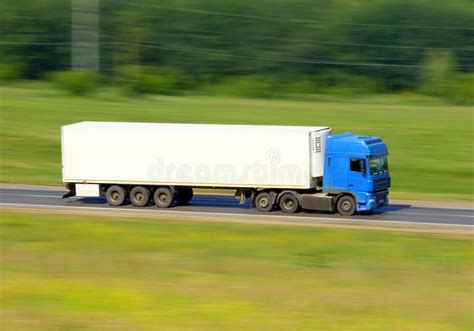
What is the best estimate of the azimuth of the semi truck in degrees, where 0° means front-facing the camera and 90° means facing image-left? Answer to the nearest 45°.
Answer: approximately 315°
